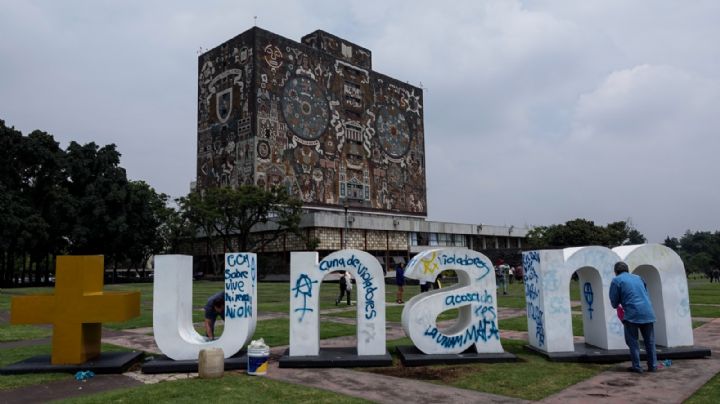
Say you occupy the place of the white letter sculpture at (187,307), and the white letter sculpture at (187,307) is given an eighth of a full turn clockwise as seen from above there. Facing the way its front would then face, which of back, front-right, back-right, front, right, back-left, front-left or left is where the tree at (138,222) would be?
back-right

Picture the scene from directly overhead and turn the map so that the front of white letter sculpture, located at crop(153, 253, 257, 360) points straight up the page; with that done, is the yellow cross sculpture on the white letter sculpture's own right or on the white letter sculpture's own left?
on the white letter sculpture's own right

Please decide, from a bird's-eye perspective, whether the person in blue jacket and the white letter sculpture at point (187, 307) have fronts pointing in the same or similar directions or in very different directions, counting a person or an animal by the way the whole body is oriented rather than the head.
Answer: very different directions

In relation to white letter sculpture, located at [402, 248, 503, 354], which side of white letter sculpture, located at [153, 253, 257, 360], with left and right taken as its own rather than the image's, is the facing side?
left

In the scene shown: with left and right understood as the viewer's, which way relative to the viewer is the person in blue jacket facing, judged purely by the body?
facing away from the viewer and to the left of the viewer

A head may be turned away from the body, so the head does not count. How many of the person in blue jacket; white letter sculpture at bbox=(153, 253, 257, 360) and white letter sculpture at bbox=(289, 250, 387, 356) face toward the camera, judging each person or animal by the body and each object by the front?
2

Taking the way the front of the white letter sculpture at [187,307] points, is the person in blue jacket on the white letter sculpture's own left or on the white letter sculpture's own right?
on the white letter sculpture's own left
